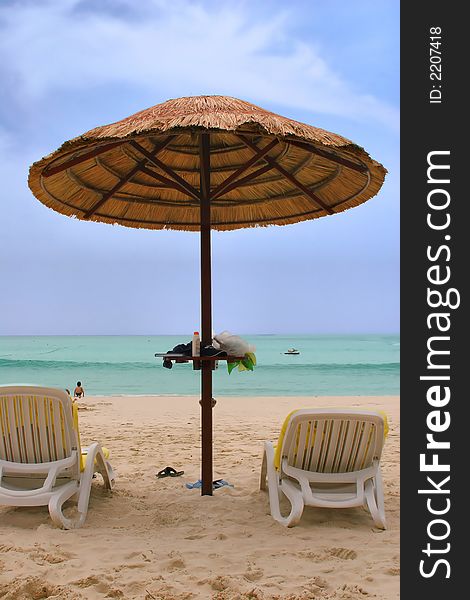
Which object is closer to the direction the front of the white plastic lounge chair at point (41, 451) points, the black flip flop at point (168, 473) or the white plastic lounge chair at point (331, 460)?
the black flip flop

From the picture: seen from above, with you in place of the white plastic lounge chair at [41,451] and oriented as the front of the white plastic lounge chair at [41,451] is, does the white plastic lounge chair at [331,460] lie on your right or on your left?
on your right

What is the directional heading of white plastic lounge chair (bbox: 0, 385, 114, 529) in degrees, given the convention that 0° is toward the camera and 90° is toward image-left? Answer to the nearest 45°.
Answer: approximately 225°

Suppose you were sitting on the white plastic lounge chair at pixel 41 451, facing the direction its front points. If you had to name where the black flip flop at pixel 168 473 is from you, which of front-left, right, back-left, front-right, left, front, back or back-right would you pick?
front
